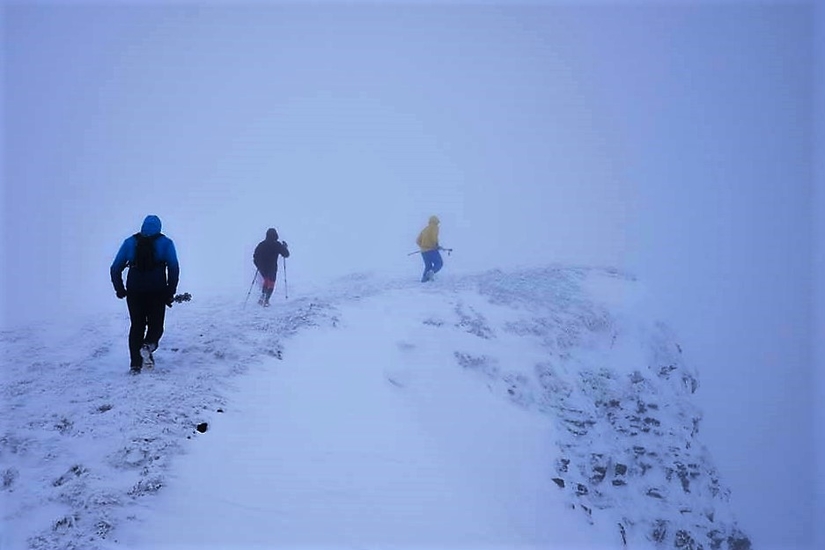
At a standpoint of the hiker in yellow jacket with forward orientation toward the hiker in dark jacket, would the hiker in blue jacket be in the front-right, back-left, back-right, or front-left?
front-left

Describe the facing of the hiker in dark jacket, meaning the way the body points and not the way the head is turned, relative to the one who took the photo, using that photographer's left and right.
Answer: facing away from the viewer and to the right of the viewer

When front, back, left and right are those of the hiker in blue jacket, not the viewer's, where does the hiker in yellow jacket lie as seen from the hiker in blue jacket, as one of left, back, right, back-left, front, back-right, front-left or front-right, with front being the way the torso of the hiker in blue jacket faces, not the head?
front-right

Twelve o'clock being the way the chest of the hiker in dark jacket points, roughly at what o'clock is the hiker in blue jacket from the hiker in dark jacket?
The hiker in blue jacket is roughly at 5 o'clock from the hiker in dark jacket.

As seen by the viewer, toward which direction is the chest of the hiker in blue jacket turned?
away from the camera

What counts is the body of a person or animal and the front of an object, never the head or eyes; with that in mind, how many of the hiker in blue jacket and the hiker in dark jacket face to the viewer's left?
0

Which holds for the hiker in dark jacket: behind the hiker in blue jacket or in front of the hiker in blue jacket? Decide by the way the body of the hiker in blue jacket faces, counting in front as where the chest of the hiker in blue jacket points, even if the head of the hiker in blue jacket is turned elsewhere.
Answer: in front
